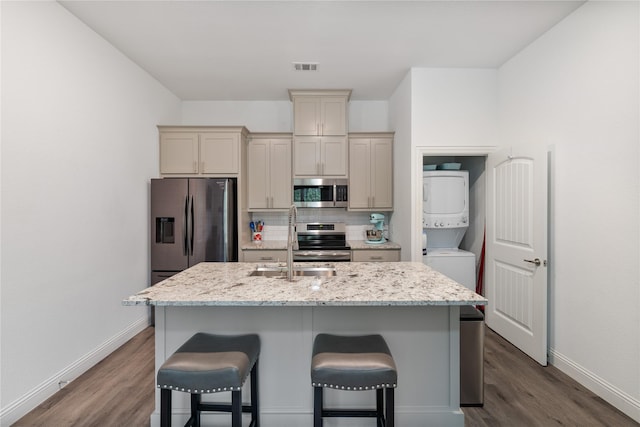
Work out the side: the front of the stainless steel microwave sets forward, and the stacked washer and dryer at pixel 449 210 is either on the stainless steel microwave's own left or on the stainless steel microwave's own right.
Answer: on the stainless steel microwave's own left

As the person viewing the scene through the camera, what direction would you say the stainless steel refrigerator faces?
facing the viewer

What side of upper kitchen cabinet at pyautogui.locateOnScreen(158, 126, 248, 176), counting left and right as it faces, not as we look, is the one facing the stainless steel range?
left

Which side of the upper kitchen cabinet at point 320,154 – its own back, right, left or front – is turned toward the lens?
front

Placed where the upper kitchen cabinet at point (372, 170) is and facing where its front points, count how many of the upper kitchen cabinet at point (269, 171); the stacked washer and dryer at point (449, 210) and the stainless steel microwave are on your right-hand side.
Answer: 2

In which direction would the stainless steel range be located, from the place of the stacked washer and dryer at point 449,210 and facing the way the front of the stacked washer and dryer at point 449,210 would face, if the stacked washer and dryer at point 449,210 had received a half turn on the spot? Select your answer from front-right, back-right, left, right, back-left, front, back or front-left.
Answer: left

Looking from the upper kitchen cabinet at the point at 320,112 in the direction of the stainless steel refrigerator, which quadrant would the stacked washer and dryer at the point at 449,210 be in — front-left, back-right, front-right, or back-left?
back-left

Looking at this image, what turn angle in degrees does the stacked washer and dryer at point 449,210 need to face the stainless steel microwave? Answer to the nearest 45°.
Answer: approximately 90° to its right

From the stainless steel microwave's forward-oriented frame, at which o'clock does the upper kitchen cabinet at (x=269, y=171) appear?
The upper kitchen cabinet is roughly at 3 o'clock from the stainless steel microwave.

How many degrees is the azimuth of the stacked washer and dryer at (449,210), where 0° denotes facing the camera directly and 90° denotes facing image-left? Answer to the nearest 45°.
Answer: approximately 0°

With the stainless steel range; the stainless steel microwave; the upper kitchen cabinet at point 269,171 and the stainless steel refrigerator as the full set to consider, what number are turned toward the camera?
4

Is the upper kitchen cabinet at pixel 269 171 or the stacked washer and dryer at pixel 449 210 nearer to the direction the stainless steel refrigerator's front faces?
the stacked washer and dryer
